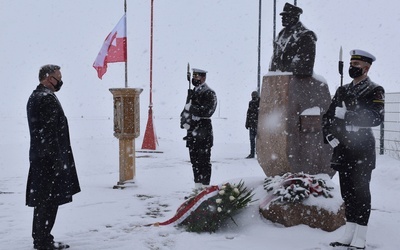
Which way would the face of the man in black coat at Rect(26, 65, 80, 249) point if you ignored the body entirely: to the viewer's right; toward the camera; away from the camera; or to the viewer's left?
to the viewer's right

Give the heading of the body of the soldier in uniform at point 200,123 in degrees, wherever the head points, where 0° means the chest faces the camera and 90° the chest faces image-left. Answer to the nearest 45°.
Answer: approximately 45°

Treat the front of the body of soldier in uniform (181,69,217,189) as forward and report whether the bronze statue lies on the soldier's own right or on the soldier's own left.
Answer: on the soldier's own left

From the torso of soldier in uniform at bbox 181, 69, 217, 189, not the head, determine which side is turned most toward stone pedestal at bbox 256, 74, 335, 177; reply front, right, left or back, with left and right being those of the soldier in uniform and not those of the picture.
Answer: left

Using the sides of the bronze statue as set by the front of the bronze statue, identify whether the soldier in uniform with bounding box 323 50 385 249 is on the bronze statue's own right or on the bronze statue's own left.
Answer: on the bronze statue's own left

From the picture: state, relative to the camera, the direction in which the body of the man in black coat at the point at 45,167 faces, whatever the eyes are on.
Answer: to the viewer's right

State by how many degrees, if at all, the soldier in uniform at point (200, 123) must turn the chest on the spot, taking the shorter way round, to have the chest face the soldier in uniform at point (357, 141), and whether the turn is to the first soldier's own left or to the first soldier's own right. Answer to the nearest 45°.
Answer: approximately 90° to the first soldier's own left

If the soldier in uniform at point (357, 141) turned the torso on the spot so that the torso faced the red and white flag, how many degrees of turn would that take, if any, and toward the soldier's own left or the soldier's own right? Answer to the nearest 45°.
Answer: approximately 90° to the soldier's own right

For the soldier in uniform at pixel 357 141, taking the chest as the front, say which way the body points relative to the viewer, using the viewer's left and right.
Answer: facing the viewer and to the left of the viewer

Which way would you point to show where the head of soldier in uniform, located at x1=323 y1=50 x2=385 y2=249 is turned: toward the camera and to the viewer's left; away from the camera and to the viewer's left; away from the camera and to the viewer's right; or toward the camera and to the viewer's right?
toward the camera and to the viewer's left

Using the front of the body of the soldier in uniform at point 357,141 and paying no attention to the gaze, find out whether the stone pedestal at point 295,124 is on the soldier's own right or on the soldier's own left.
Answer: on the soldier's own right
